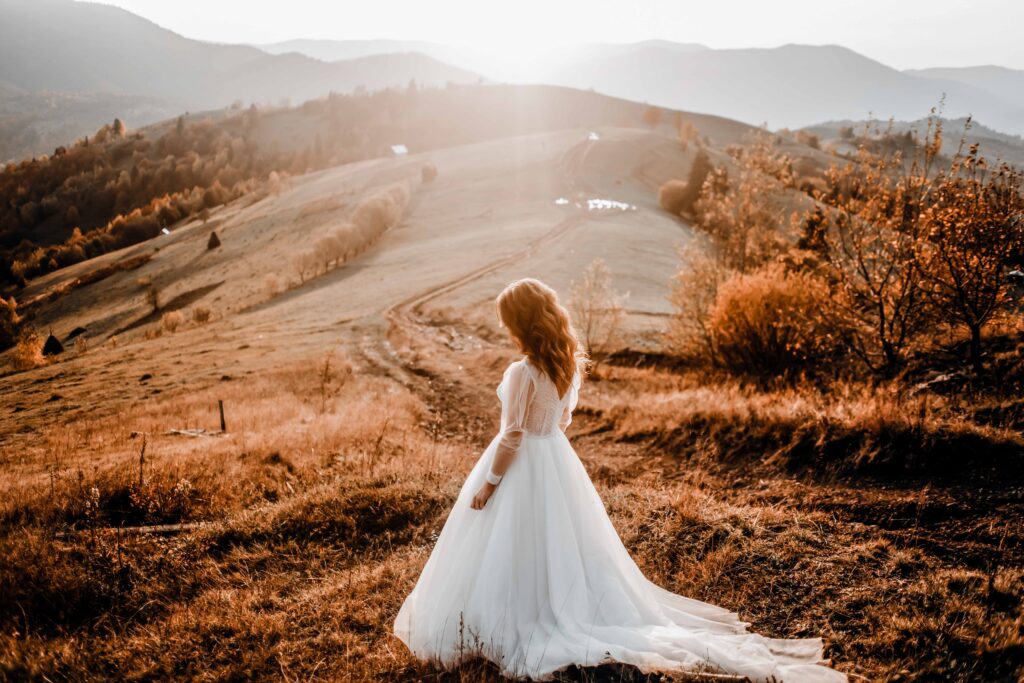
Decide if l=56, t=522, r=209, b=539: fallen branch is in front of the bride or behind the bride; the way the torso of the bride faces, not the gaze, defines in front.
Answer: in front

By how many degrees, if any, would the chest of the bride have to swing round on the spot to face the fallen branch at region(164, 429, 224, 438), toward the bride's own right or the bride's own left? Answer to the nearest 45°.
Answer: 0° — they already face it

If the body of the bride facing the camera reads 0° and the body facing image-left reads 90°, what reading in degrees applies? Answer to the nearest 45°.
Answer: approximately 135°

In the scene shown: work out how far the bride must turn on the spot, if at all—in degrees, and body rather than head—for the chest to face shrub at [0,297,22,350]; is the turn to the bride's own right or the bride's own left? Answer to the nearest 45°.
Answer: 0° — they already face it

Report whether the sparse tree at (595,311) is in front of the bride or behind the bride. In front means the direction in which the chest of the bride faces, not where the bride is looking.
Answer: in front

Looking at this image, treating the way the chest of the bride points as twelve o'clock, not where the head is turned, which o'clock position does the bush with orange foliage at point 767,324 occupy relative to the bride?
The bush with orange foliage is roughly at 2 o'clock from the bride.
